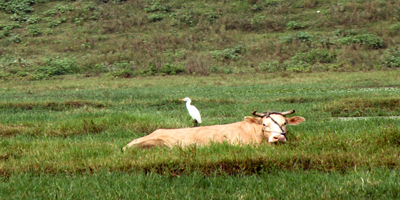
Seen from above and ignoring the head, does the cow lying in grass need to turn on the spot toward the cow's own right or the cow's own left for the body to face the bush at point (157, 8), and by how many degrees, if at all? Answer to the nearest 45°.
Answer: approximately 90° to the cow's own left

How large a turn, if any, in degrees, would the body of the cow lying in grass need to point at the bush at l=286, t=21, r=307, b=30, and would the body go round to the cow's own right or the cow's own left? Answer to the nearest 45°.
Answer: approximately 90° to the cow's own left

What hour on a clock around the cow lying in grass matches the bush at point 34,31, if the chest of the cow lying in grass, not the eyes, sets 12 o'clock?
The bush is roughly at 8 o'clock from the cow lying in grass.

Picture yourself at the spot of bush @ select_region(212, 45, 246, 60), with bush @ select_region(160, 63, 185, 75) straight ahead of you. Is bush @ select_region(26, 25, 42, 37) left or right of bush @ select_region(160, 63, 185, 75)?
right

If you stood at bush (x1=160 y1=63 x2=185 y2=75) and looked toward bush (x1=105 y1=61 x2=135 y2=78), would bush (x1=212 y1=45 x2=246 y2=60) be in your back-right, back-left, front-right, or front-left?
back-right

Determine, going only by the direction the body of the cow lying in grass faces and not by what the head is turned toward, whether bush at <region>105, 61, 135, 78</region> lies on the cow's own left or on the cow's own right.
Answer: on the cow's own left

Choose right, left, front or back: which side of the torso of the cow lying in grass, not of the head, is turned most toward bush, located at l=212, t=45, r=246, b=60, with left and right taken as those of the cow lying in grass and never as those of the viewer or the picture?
left

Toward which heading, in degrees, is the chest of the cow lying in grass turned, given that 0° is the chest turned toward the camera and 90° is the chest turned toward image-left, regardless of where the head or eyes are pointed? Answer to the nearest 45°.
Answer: approximately 270°
